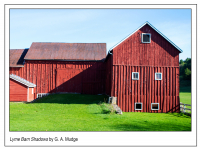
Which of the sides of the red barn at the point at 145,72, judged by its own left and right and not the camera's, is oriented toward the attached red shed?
right

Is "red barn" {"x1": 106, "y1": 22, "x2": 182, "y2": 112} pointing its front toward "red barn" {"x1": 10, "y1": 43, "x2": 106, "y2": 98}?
no

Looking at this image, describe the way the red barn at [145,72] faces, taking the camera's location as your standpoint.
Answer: facing the viewer
